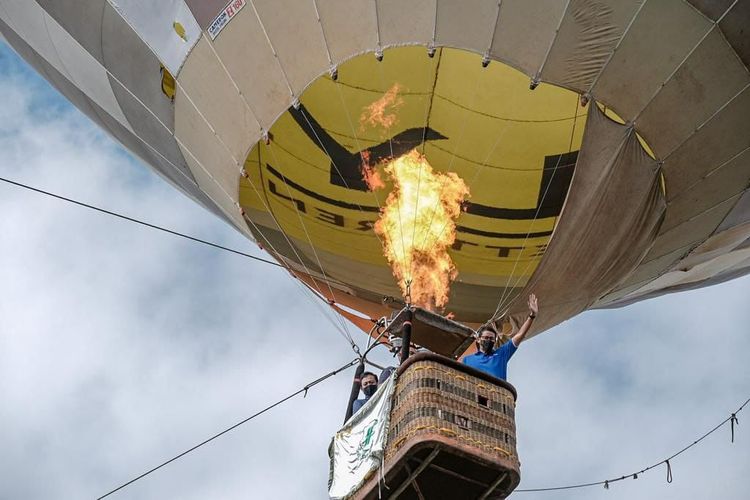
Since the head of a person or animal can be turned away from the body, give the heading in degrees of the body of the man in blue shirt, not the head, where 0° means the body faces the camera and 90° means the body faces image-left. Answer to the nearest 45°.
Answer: approximately 0°

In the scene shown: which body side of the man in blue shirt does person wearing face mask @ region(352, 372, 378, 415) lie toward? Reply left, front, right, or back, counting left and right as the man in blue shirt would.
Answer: right
